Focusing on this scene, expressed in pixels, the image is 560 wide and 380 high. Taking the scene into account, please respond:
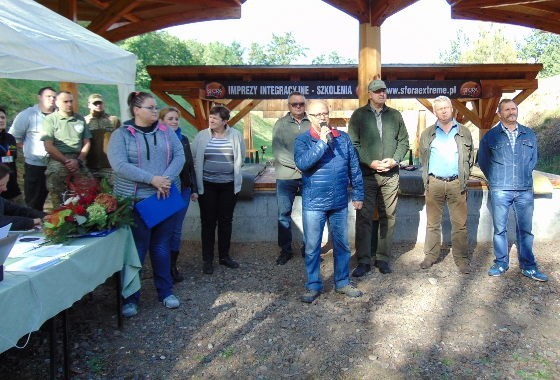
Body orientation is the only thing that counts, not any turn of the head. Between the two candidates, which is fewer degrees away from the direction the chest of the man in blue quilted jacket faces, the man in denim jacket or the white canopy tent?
the white canopy tent

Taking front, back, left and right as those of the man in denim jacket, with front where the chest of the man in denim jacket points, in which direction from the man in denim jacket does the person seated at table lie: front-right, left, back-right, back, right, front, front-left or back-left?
front-right

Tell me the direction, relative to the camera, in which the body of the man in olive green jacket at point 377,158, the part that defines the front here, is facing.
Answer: toward the camera

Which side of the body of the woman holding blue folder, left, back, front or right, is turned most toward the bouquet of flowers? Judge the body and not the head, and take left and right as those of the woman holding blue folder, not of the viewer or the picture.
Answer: right

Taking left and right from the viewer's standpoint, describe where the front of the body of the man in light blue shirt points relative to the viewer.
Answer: facing the viewer

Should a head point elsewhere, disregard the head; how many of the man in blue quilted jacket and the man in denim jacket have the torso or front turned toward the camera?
2

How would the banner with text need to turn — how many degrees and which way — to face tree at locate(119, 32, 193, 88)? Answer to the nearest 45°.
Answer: approximately 135° to its right

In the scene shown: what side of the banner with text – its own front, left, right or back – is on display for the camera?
front

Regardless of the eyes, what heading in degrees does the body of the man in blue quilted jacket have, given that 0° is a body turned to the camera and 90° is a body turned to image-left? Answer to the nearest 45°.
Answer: approximately 0°

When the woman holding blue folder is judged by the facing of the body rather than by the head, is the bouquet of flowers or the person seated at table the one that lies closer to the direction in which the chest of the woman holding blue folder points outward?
the bouquet of flowers

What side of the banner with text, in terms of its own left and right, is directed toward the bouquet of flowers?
front

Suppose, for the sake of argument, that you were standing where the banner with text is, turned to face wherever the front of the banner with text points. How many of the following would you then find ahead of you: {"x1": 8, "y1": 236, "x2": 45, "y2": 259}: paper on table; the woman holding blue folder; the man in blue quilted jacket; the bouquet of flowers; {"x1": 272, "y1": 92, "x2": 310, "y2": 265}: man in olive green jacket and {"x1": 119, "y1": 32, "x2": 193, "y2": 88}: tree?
5

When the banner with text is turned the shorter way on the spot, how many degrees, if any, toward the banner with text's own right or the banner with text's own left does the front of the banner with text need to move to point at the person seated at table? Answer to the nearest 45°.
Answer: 0° — it already faces them

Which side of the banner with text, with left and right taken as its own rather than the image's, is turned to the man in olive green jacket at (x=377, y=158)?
front
